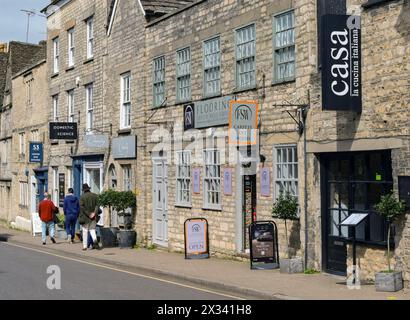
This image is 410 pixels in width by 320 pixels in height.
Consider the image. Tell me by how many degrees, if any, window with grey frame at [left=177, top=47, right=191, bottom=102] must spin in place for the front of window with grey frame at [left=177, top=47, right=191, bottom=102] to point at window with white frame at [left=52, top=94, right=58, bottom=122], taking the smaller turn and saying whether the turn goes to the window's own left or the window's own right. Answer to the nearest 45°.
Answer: approximately 90° to the window's own right

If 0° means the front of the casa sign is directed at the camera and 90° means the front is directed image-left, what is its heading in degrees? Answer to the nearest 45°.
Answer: approximately 0°

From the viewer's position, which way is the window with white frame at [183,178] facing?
facing the viewer and to the left of the viewer

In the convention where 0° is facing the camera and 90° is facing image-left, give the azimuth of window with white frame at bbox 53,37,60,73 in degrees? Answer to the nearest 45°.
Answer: approximately 45°

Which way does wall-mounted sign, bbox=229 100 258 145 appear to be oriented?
toward the camera

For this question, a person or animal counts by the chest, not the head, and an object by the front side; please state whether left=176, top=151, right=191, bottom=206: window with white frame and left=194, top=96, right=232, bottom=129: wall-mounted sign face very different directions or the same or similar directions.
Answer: same or similar directions

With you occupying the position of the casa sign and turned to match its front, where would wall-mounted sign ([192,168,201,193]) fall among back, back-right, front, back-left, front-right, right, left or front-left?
back-right

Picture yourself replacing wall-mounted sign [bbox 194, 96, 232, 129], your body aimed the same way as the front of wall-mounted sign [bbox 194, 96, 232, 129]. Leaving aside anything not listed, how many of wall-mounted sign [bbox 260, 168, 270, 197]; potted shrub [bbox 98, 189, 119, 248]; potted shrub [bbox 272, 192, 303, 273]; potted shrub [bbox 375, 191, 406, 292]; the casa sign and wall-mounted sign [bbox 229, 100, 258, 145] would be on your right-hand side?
1

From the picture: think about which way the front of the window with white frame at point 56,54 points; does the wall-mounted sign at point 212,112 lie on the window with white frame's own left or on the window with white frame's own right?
on the window with white frame's own left

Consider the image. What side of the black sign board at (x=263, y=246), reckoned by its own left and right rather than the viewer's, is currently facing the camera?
front

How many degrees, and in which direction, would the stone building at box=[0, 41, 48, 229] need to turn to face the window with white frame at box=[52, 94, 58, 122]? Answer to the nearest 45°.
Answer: approximately 45° to its left
